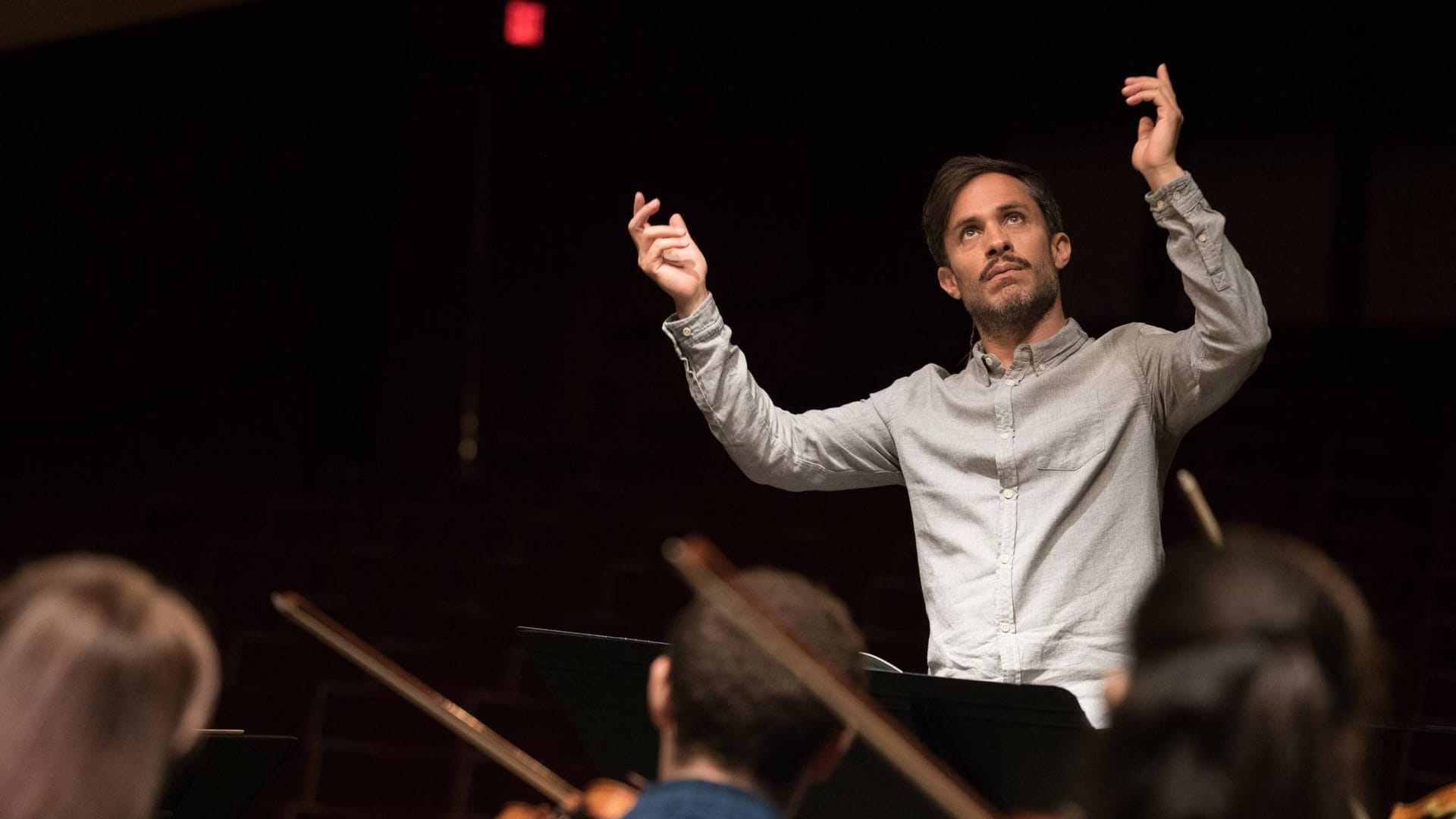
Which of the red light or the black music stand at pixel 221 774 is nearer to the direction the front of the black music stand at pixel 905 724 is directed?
the red light

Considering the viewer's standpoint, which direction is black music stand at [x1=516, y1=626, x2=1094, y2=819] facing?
facing away from the viewer

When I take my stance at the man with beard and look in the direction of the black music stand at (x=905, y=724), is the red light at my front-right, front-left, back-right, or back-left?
back-right

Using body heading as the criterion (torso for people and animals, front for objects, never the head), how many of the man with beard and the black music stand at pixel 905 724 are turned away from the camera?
1

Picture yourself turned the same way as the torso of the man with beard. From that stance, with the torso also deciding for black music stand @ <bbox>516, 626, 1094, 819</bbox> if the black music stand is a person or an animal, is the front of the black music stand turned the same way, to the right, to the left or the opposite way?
the opposite way

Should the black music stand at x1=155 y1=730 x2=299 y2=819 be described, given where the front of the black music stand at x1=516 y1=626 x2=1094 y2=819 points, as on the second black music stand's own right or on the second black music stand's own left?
on the second black music stand's own left

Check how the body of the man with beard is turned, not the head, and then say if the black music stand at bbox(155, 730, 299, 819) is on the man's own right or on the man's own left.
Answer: on the man's own right

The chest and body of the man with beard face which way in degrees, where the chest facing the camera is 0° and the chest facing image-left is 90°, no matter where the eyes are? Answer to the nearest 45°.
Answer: approximately 0°
